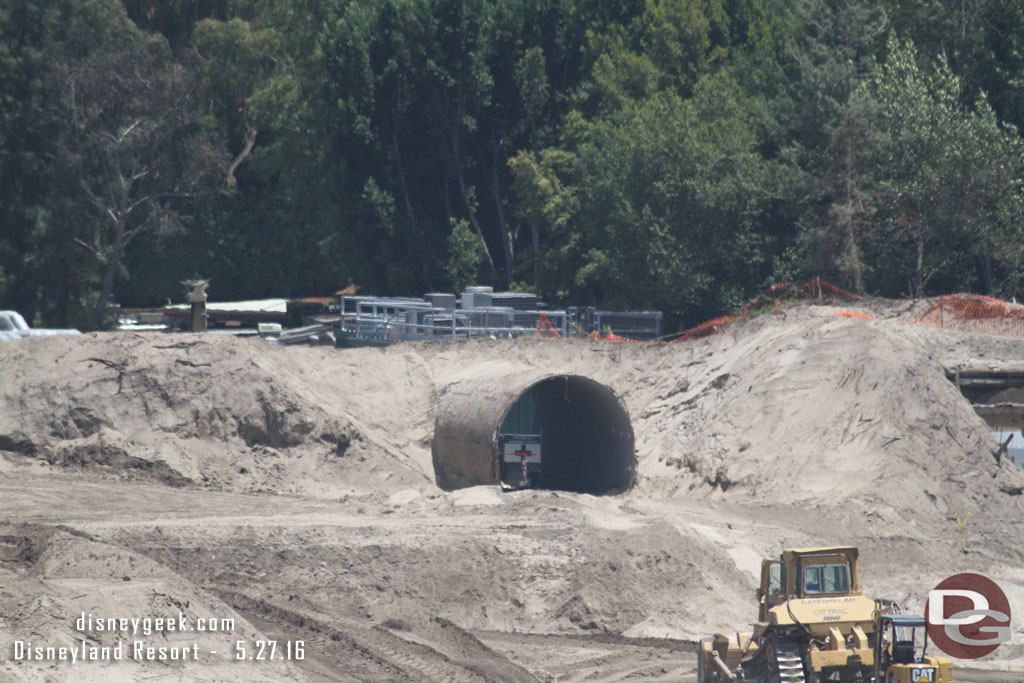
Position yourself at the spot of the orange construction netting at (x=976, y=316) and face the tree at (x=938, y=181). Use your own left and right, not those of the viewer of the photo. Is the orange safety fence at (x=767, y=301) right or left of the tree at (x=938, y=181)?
left

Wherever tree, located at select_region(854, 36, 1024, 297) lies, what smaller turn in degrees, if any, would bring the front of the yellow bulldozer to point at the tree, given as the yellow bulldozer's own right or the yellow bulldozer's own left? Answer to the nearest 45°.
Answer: approximately 45° to the yellow bulldozer's own right

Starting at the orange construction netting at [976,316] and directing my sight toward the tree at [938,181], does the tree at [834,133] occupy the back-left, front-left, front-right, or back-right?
front-left

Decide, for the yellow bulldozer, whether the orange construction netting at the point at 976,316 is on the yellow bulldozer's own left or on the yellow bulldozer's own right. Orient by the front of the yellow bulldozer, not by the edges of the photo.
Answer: on the yellow bulldozer's own right

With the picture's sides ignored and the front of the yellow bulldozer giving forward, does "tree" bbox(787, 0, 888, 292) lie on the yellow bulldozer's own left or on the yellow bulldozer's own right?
on the yellow bulldozer's own right
